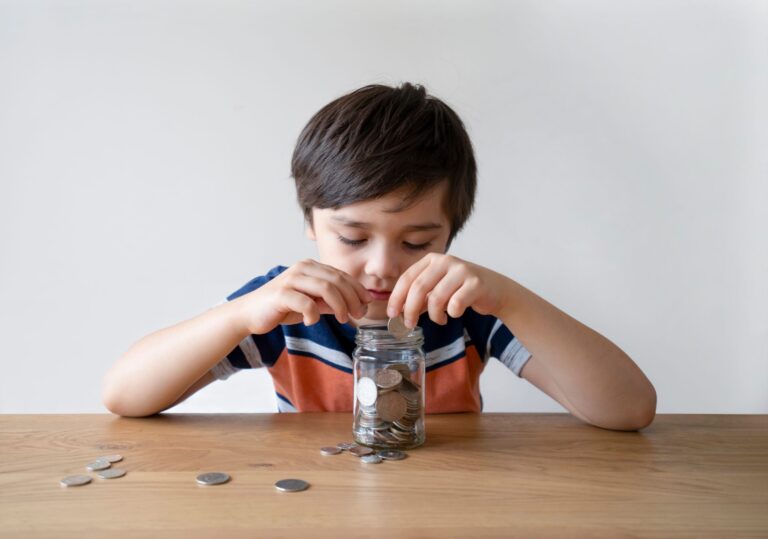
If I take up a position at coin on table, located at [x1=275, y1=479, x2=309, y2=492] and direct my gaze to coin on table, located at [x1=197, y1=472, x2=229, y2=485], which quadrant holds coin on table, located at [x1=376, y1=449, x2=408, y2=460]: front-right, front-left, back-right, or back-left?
back-right

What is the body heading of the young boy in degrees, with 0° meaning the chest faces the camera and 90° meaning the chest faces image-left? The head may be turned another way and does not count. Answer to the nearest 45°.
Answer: approximately 0°
